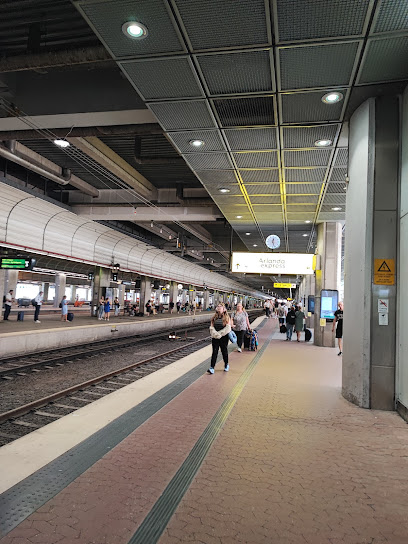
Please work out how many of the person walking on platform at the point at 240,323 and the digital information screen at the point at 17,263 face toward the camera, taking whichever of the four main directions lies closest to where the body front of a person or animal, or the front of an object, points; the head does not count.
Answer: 2

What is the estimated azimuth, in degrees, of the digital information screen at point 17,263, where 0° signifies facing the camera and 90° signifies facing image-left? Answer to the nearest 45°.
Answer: approximately 0°

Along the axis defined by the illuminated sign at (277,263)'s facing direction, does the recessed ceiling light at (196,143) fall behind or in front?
in front

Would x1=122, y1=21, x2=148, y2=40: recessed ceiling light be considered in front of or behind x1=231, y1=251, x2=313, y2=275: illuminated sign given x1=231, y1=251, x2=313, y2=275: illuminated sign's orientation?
in front

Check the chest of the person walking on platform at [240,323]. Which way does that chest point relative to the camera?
toward the camera

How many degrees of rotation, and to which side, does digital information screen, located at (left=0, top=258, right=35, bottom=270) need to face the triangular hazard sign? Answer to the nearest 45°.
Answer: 0° — it already faces it

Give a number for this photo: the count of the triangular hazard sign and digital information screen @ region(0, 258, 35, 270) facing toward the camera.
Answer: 2

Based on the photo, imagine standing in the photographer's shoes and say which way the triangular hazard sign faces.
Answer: facing the viewer

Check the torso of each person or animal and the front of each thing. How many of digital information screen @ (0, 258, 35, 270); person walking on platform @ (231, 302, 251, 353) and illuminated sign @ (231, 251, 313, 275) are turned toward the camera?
3
